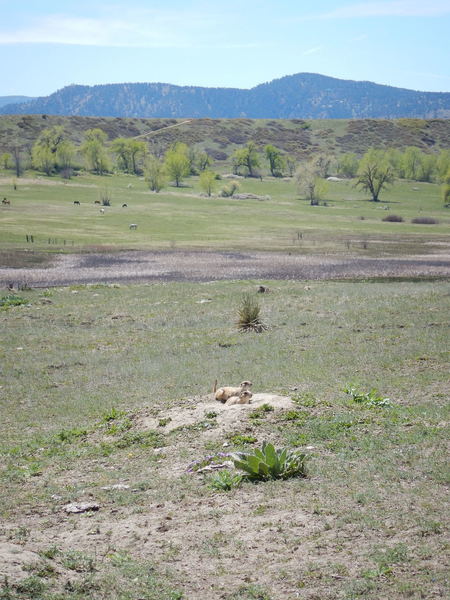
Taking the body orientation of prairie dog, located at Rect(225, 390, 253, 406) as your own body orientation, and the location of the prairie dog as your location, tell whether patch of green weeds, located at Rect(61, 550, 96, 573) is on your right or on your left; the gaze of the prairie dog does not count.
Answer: on your right

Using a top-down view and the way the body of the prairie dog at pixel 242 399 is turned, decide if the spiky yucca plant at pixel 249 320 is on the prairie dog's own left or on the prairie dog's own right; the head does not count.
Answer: on the prairie dog's own left

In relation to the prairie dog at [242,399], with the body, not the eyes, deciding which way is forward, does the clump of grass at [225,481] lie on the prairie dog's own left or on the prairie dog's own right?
on the prairie dog's own right

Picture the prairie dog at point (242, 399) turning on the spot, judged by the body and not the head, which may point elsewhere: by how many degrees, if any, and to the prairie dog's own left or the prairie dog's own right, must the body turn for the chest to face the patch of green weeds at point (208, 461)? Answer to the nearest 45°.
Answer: approximately 90° to the prairie dog's own right
